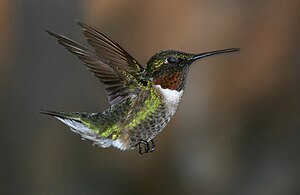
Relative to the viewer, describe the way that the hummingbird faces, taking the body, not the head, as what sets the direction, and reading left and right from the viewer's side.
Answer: facing to the right of the viewer
